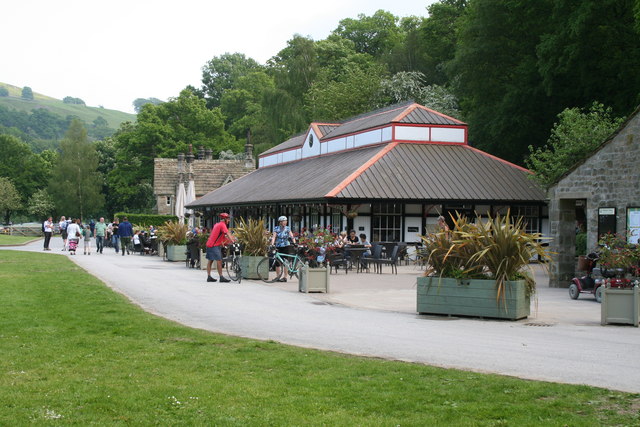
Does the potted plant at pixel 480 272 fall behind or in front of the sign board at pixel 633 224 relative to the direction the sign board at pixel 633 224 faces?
in front

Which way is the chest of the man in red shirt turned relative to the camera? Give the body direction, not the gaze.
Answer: to the viewer's right

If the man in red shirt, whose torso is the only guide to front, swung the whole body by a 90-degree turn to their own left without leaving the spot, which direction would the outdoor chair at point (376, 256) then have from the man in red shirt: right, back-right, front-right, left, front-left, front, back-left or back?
front-right

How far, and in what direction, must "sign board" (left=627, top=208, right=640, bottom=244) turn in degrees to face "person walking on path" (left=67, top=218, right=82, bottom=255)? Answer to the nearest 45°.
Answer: approximately 90° to its right

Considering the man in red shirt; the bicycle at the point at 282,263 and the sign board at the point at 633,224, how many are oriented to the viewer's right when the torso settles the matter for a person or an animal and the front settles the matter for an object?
1

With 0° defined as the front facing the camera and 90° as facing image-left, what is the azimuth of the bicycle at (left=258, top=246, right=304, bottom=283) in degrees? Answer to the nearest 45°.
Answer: approximately 45°

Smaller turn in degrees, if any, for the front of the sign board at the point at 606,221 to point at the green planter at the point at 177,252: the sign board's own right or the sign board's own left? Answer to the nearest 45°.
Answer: approximately 90° to the sign board's own right

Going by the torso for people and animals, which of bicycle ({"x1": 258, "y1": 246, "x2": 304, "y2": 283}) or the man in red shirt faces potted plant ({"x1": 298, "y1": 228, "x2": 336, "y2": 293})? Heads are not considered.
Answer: the man in red shirt

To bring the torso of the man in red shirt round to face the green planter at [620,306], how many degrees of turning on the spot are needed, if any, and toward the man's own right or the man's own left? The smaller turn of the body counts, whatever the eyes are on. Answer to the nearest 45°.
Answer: approximately 45° to the man's own right

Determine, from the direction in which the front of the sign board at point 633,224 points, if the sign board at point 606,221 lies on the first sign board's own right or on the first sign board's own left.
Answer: on the first sign board's own right

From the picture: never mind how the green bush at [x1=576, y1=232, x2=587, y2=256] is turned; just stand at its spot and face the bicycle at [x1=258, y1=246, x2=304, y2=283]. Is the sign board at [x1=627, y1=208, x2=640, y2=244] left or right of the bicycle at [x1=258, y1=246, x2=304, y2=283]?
left

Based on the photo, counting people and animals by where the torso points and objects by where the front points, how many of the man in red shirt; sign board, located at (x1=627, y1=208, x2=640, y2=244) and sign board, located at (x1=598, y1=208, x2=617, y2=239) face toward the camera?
2

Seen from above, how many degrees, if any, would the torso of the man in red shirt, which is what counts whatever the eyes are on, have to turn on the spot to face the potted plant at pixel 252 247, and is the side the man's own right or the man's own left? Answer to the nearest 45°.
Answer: approximately 45° to the man's own left

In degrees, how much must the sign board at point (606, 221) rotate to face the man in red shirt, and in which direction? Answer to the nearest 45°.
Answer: approximately 90° to its right
